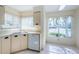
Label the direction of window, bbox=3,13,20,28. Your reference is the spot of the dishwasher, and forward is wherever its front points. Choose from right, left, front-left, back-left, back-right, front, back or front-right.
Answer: right

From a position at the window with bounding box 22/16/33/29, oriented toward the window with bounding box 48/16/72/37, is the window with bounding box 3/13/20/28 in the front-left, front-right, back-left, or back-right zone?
back-right

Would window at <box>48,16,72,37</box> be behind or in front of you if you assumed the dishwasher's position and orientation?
behind

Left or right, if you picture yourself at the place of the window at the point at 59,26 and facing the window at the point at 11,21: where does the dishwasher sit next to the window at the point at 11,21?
left

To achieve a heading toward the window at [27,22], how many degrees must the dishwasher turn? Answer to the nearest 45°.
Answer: approximately 135° to its right
